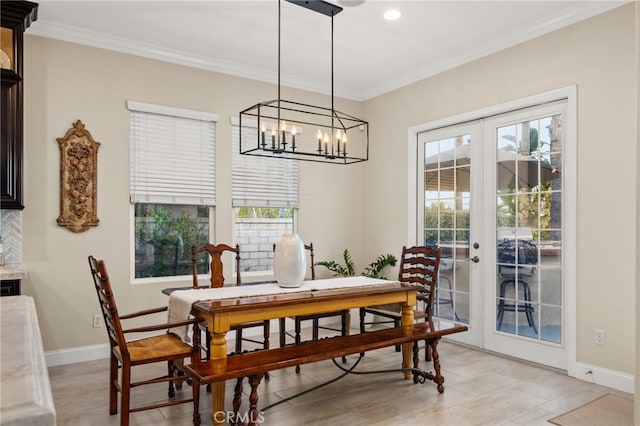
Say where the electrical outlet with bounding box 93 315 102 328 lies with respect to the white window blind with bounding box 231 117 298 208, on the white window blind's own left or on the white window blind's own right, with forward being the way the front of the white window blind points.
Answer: on the white window blind's own right

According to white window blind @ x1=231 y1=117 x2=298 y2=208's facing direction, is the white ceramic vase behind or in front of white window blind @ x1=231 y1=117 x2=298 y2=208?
in front

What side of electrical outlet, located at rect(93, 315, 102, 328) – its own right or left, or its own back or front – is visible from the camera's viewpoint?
front

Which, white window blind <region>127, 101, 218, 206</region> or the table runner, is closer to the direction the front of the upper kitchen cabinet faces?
the table runner

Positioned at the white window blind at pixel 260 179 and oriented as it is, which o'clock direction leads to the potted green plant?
The potted green plant is roughly at 10 o'clock from the white window blind.

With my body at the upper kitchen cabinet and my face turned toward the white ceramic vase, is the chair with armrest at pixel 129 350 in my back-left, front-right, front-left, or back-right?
front-right
